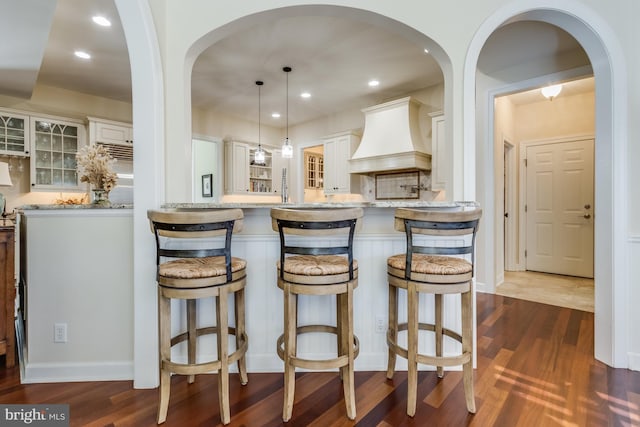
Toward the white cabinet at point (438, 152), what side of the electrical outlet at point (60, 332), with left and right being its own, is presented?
left

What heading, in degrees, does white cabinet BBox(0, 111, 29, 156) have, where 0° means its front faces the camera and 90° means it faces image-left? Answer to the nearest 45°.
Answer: approximately 315°

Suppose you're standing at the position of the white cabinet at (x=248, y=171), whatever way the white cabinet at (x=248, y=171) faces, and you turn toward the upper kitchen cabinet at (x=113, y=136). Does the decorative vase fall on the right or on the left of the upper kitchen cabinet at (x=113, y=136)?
left

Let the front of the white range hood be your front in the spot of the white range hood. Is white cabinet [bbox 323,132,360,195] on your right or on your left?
on your right

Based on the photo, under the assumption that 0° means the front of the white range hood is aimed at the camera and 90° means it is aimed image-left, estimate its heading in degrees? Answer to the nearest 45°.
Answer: approximately 45°
